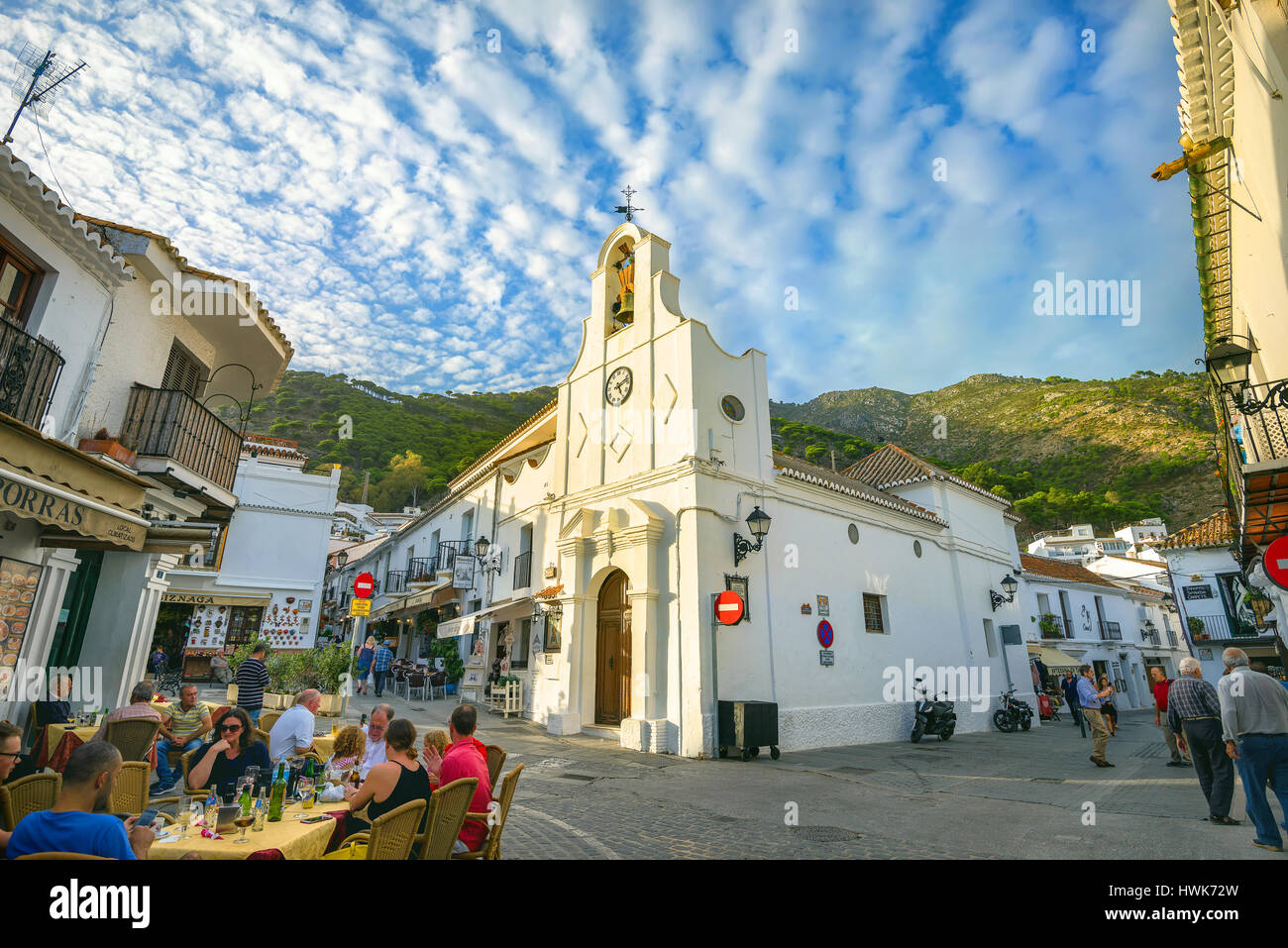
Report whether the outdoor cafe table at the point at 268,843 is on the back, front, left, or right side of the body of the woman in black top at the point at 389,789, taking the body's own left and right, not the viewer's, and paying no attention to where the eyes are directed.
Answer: left

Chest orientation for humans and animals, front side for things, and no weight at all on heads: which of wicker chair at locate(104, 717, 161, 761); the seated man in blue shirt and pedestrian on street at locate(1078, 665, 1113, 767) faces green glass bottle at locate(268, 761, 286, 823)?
the seated man in blue shirt

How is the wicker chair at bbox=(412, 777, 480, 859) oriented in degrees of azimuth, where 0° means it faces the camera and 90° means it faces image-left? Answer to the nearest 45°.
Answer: approximately 135°

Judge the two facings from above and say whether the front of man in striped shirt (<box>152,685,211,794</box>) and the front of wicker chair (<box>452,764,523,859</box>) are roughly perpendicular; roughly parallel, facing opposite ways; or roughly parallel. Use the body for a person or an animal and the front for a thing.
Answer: roughly perpendicular

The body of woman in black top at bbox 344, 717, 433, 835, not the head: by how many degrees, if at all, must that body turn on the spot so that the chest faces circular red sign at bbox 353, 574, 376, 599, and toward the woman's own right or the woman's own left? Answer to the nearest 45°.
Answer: approximately 45° to the woman's own right

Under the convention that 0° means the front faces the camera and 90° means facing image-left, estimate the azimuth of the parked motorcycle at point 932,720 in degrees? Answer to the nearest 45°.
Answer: approximately 45°

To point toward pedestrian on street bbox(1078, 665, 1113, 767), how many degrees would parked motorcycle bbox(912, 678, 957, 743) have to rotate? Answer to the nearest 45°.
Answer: approximately 90° to its left

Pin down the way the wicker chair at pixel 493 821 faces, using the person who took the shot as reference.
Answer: facing to the left of the viewer

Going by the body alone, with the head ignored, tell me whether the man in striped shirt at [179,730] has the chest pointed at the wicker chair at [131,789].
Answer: yes
